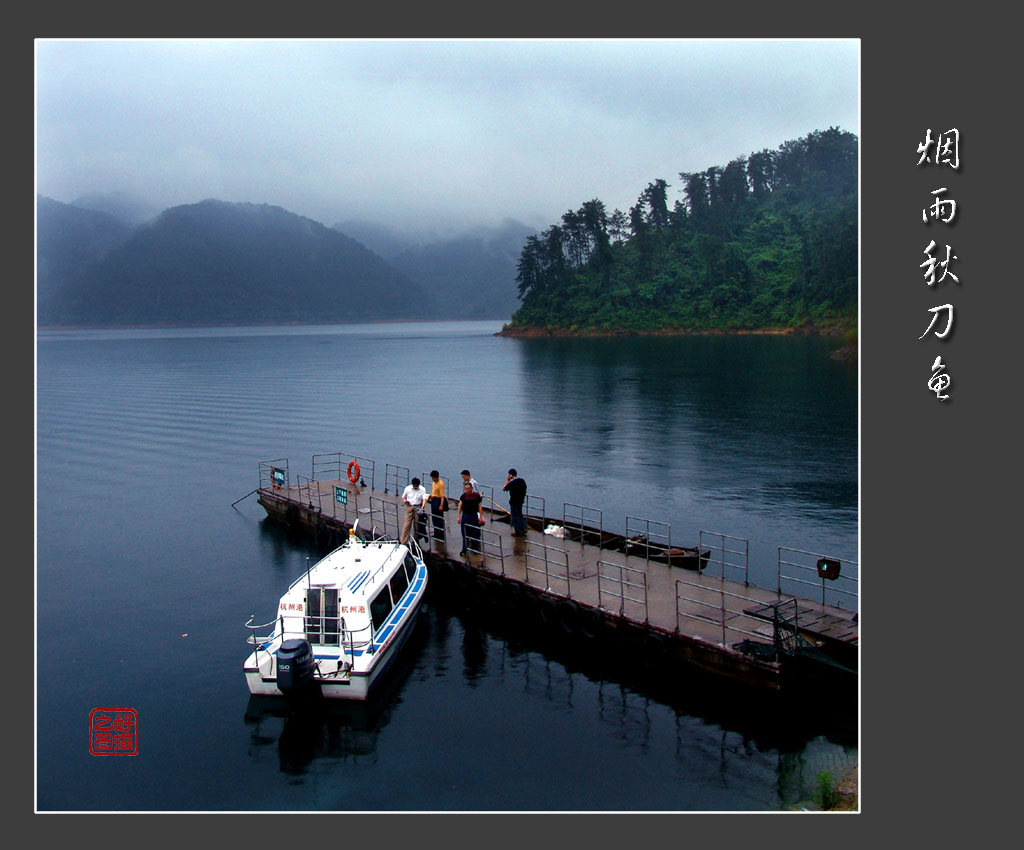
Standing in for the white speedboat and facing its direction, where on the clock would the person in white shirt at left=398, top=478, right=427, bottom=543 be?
The person in white shirt is roughly at 11 o'clock from the white speedboat.

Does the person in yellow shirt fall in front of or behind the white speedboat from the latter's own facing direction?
in front

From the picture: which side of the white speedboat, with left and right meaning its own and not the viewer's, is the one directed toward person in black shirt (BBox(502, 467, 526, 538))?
front

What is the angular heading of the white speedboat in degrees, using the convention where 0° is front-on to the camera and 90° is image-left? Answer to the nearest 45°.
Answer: approximately 225°

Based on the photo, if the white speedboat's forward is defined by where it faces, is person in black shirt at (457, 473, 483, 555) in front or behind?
in front
